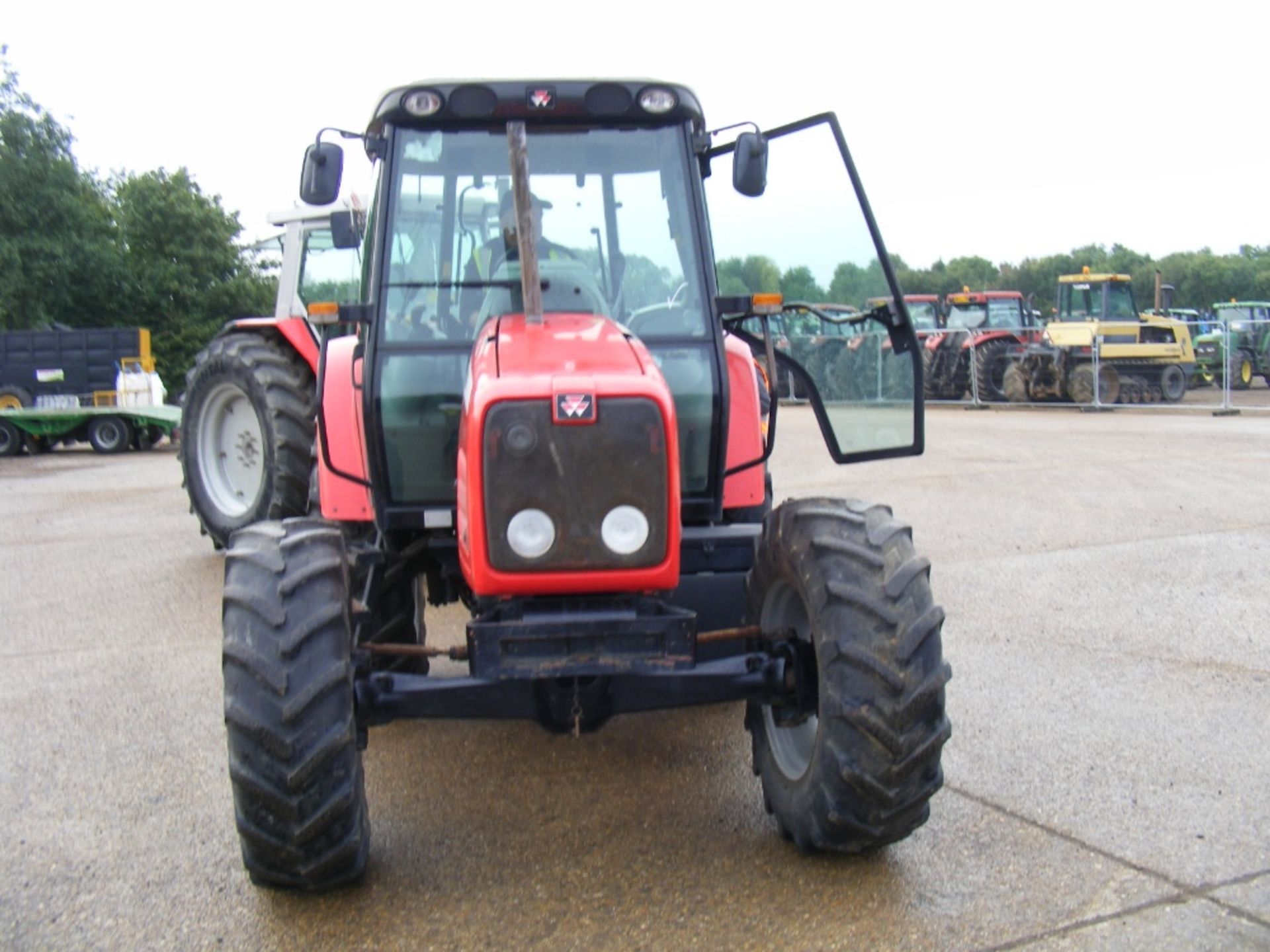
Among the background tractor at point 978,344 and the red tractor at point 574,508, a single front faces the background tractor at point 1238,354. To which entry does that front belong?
the background tractor at point 978,344

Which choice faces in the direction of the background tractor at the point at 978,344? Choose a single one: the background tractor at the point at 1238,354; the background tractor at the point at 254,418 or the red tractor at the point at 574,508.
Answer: the background tractor at the point at 1238,354

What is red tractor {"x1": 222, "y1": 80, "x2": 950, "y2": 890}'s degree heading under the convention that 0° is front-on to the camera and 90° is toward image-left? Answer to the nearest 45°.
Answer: approximately 0°

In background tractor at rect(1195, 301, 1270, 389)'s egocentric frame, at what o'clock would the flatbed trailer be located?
The flatbed trailer is roughly at 12 o'clock from the background tractor.

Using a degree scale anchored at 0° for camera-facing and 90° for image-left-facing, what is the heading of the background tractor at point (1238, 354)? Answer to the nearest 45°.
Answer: approximately 45°

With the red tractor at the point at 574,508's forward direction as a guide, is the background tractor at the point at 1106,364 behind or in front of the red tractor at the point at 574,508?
behind

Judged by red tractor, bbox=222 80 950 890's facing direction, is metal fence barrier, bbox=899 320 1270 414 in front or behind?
behind
